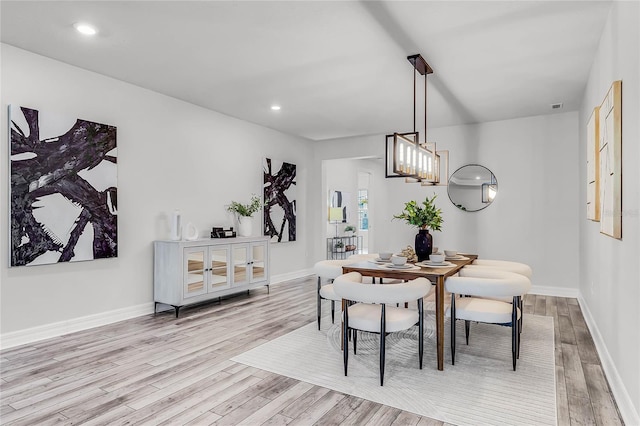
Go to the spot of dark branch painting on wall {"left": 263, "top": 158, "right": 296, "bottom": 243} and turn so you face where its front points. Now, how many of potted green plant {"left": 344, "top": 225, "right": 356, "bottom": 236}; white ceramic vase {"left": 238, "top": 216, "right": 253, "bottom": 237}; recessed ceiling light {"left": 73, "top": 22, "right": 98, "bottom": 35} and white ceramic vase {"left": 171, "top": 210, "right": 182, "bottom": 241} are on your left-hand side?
1

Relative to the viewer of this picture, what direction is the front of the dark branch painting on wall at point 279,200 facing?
facing the viewer and to the right of the viewer

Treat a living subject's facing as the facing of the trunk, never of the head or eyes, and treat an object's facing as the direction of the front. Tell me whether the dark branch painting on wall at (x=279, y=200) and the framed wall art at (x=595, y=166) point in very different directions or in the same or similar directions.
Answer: very different directions

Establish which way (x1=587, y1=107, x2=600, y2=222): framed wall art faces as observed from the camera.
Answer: facing to the left of the viewer

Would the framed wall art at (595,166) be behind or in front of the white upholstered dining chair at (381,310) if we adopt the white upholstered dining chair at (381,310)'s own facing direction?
in front

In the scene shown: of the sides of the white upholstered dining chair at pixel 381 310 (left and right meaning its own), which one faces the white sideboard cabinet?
left

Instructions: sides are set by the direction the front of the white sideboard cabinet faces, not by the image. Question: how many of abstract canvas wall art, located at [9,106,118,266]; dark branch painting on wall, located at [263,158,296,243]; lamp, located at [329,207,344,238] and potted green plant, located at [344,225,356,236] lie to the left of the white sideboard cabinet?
3

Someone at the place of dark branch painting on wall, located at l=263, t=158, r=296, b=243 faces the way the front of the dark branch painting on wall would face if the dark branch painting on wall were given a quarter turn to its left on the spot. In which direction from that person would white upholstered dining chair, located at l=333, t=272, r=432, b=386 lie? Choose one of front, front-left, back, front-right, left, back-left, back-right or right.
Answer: back-right

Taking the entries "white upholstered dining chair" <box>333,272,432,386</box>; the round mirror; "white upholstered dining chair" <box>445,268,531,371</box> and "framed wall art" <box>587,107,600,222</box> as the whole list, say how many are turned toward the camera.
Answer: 1

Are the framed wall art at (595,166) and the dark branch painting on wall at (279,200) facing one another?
yes

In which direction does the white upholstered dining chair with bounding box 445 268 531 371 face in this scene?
to the viewer's left

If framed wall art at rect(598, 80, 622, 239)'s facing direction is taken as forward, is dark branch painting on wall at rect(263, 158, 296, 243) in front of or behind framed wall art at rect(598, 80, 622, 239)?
in front

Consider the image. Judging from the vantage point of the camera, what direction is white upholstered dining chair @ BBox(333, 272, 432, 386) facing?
facing away from the viewer and to the right of the viewer

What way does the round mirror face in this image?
toward the camera

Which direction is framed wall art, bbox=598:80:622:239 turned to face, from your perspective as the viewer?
facing to the left of the viewer

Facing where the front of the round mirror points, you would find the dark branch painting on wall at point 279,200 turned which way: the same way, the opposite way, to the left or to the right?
to the left

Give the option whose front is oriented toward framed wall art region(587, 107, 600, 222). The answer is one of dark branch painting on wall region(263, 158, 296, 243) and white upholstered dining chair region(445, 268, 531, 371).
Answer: the dark branch painting on wall

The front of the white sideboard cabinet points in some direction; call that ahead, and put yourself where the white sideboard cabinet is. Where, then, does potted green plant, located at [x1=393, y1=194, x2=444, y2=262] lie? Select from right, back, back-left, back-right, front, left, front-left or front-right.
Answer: front
